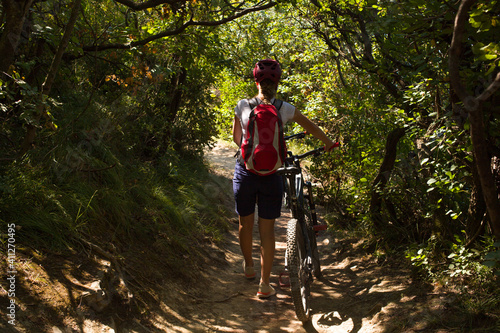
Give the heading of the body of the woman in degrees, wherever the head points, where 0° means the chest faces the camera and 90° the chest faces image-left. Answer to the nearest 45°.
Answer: approximately 180°

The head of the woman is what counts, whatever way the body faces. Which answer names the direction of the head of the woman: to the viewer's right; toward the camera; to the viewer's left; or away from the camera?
away from the camera
